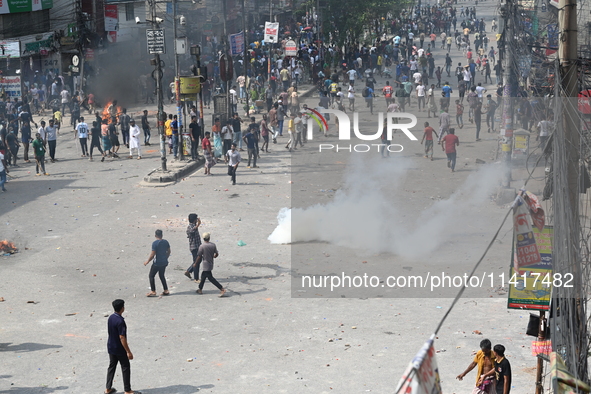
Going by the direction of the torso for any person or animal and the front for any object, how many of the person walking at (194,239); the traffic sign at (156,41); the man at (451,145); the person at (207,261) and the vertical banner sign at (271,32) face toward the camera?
2

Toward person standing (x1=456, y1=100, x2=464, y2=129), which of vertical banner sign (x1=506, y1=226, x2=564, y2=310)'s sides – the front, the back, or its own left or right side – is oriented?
back

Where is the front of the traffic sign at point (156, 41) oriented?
toward the camera

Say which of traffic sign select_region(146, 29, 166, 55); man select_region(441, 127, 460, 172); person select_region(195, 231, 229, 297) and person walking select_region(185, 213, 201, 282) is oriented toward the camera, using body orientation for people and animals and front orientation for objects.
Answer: the traffic sign

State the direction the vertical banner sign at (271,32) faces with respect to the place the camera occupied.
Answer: facing the viewer

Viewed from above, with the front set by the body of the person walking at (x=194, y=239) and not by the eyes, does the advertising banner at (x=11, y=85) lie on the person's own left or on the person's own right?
on the person's own left

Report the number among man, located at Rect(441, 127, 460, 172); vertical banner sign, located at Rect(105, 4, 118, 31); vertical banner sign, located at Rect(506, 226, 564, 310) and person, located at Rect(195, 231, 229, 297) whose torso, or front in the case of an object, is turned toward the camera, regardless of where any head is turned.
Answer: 2
